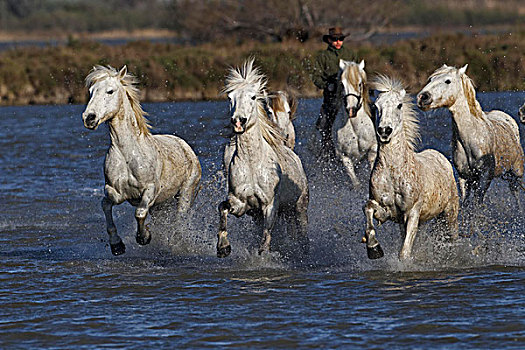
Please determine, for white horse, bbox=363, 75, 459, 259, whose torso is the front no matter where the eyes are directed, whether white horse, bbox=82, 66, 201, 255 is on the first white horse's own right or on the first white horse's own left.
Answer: on the first white horse's own right

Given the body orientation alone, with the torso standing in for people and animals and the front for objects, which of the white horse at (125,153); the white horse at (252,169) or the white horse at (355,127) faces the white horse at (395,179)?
the white horse at (355,127)

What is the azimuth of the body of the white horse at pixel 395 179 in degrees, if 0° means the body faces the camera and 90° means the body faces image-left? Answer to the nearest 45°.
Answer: approximately 45°

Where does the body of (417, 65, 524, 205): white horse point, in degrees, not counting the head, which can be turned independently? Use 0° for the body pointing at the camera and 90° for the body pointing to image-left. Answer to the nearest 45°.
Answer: approximately 45°

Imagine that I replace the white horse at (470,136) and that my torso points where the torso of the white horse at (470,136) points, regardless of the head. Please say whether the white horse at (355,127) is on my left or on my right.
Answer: on my right

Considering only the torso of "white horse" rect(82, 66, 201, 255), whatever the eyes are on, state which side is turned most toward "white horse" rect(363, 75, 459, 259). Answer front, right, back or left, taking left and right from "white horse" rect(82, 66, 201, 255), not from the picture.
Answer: left

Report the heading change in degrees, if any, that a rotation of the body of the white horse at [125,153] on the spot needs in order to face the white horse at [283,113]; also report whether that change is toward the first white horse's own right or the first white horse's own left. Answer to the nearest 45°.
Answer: approximately 180°

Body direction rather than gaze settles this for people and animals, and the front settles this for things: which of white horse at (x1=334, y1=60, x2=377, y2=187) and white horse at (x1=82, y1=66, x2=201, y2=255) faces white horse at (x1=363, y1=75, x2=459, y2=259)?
white horse at (x1=334, y1=60, x2=377, y2=187)

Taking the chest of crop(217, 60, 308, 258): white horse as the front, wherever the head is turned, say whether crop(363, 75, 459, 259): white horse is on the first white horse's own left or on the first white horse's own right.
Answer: on the first white horse's own left
